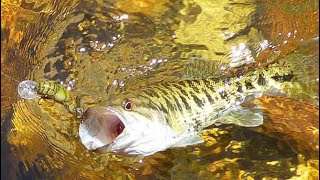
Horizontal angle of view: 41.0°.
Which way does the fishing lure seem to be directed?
to the viewer's left
